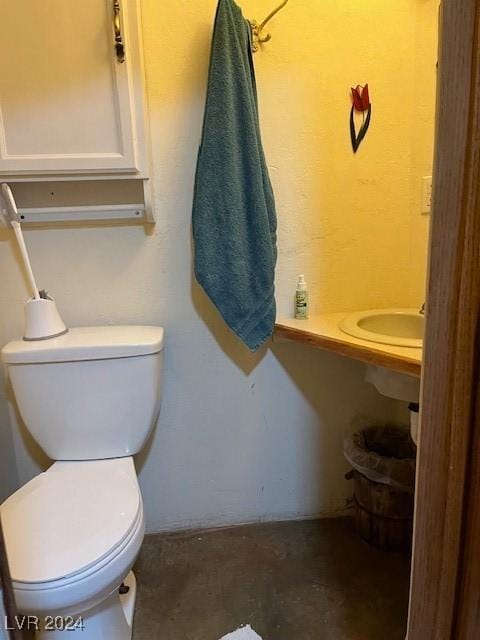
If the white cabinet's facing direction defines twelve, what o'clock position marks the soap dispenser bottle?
The soap dispenser bottle is roughly at 9 o'clock from the white cabinet.

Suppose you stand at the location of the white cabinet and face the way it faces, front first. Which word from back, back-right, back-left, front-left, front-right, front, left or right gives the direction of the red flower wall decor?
left

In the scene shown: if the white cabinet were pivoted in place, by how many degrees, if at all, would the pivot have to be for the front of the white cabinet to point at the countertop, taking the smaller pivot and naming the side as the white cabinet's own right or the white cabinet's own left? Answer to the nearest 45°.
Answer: approximately 45° to the white cabinet's own left

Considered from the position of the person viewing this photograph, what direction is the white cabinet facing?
facing the viewer
